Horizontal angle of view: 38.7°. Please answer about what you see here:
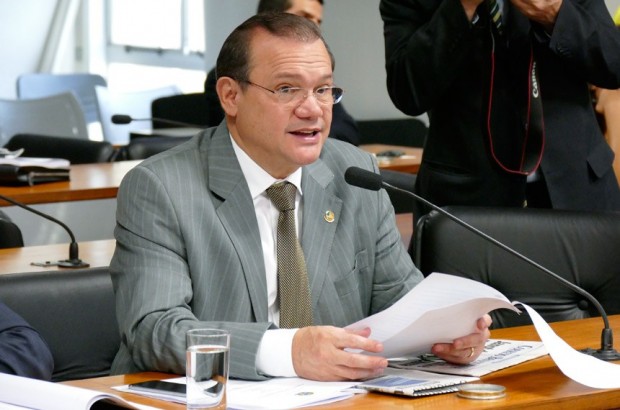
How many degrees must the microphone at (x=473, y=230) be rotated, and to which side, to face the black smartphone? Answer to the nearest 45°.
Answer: approximately 45° to its left

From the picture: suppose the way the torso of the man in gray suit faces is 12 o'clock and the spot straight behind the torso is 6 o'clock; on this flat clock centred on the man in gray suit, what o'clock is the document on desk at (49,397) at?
The document on desk is roughly at 2 o'clock from the man in gray suit.

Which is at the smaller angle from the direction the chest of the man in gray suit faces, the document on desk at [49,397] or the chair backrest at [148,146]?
the document on desk

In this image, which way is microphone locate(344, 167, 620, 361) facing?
to the viewer's left

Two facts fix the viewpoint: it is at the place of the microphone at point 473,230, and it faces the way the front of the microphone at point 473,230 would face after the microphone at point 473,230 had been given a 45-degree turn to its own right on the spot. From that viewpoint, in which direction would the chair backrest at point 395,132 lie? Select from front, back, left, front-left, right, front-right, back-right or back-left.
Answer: front-right

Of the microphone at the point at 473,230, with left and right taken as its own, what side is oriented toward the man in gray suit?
front

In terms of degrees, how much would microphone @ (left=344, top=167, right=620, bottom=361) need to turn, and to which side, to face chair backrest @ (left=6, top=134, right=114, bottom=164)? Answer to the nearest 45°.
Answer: approximately 45° to its right

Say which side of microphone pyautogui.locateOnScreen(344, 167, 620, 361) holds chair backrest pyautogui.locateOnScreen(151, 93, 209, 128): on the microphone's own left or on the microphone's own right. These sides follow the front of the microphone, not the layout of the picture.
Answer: on the microphone's own right

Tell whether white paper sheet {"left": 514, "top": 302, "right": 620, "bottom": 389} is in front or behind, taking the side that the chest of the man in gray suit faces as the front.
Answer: in front

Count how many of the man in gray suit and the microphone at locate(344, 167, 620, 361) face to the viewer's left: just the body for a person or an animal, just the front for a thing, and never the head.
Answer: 1
